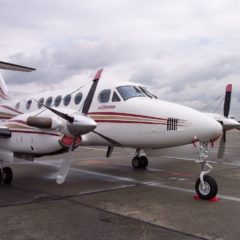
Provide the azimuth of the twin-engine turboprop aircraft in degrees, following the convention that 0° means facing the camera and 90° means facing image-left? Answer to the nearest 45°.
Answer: approximately 315°
